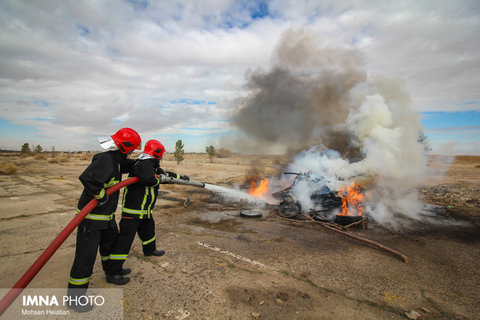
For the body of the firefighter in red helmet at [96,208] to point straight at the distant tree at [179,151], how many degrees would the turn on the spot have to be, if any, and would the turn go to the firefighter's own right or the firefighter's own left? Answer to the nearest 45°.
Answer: approximately 90° to the firefighter's own left

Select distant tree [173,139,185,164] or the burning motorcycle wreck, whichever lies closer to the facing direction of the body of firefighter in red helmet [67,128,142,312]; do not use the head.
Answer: the burning motorcycle wreck

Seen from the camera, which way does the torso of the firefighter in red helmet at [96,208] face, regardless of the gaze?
to the viewer's right

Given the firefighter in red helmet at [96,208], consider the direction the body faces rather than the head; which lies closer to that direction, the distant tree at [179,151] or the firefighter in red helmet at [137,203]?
the firefighter in red helmet

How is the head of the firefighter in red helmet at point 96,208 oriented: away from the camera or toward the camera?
away from the camera

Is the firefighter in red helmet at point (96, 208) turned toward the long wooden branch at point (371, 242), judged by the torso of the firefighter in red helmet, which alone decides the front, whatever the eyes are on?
yes

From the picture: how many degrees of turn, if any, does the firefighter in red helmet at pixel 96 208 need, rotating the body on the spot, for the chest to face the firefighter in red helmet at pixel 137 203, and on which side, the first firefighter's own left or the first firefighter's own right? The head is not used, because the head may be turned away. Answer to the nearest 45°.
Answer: approximately 45° to the first firefighter's own left
